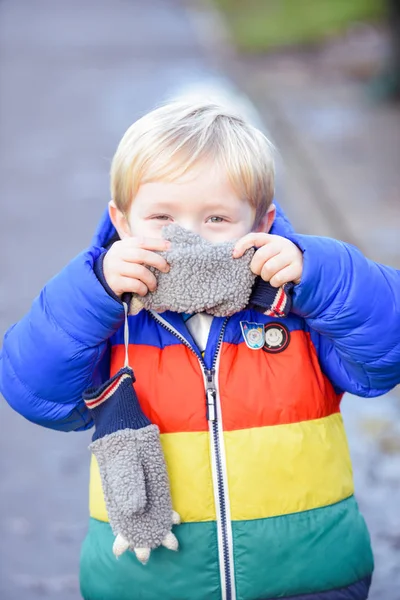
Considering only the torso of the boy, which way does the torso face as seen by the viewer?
toward the camera

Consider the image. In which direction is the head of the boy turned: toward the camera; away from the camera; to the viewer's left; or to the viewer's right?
toward the camera
